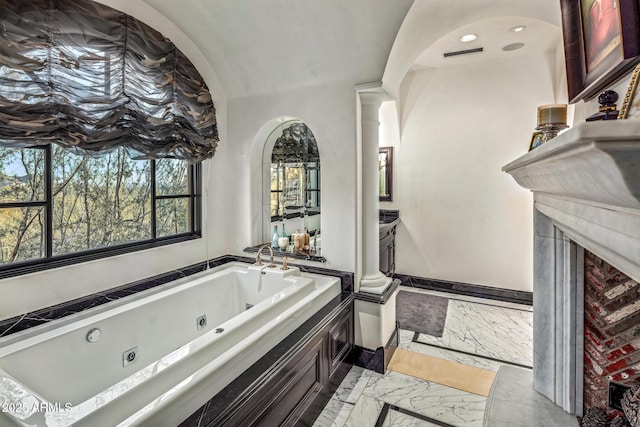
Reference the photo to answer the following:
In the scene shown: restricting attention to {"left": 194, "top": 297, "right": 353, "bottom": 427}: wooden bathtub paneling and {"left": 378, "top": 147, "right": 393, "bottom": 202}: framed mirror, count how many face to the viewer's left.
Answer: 0

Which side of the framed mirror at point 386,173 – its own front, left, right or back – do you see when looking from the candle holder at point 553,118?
front

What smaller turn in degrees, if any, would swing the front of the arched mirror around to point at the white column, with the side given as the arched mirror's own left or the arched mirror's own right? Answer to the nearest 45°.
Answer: approximately 90° to the arched mirror's own left

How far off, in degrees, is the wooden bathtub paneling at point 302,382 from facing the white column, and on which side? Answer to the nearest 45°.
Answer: approximately 90° to its left

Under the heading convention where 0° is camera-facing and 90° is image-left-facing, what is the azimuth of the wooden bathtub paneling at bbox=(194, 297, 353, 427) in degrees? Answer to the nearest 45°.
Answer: approximately 315°

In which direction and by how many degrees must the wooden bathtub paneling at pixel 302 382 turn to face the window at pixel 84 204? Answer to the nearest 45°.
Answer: approximately 180°

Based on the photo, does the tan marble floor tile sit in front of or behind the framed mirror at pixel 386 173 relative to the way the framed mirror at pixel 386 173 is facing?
in front
